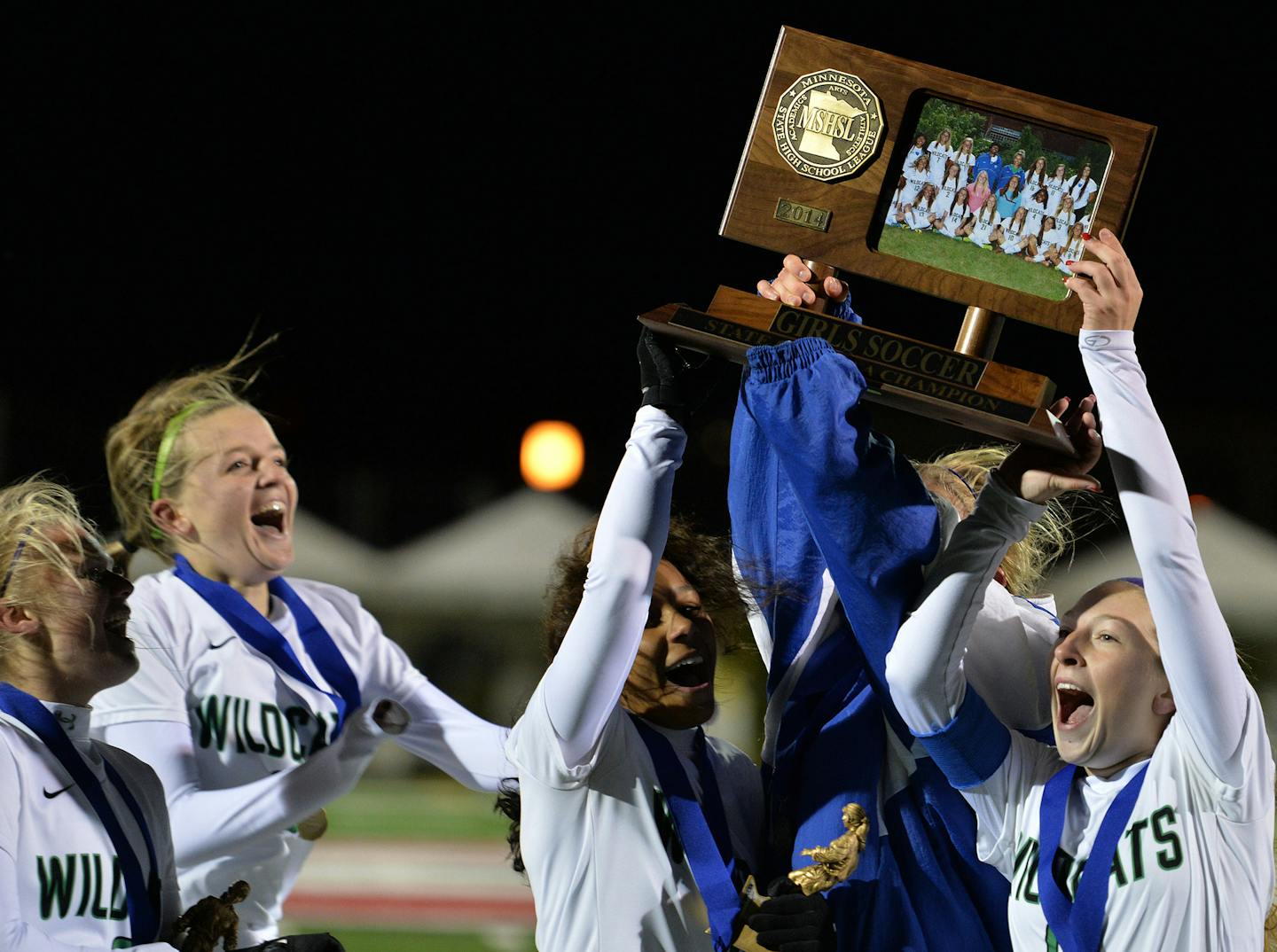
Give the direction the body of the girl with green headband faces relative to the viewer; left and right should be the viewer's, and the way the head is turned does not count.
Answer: facing the viewer and to the right of the viewer

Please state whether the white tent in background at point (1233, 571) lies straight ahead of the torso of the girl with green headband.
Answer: no

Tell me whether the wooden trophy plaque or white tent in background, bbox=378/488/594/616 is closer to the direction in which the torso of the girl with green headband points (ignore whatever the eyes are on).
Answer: the wooden trophy plaque

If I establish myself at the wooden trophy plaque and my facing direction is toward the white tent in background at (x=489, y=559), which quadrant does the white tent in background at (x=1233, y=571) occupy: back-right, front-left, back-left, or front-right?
front-right

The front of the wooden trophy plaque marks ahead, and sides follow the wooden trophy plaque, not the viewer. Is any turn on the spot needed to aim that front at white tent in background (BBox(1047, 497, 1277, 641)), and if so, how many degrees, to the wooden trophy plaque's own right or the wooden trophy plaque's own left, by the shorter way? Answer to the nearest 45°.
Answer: approximately 180°

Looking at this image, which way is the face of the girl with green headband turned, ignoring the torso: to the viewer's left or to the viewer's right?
to the viewer's right

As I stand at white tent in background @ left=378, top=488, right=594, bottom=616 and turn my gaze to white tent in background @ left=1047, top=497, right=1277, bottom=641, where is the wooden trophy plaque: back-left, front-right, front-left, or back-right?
front-right

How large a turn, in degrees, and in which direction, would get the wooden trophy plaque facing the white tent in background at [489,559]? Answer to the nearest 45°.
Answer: approximately 180°

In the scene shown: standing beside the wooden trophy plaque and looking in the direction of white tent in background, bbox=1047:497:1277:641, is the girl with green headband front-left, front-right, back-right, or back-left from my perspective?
front-left

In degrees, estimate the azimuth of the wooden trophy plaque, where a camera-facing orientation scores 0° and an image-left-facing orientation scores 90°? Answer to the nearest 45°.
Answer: approximately 0°

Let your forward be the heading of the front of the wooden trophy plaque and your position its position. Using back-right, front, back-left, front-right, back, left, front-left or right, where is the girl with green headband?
back-right

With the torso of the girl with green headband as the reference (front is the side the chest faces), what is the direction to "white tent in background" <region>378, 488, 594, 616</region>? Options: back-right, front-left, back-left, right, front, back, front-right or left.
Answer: back-left
